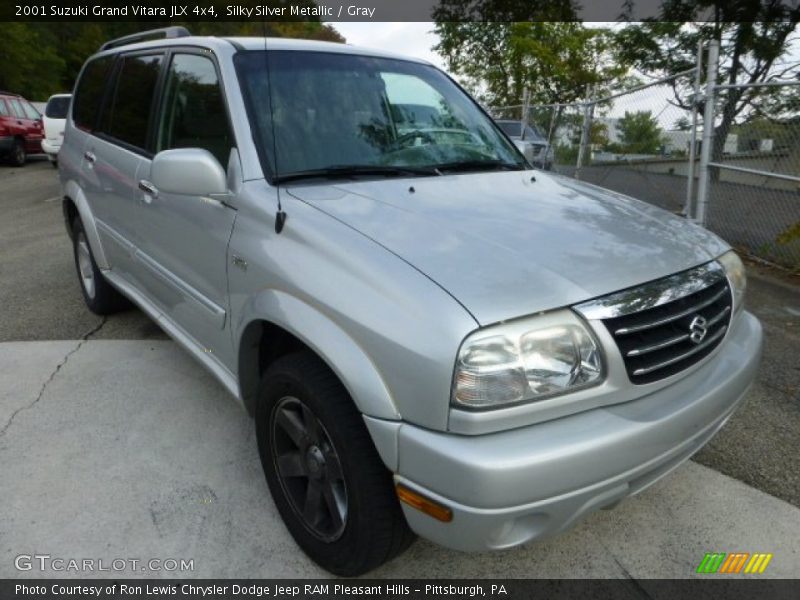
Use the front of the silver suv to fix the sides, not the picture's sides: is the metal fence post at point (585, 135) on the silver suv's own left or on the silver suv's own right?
on the silver suv's own left

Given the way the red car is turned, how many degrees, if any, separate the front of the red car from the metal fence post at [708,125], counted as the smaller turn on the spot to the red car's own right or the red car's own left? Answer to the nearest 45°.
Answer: approximately 135° to the red car's own left

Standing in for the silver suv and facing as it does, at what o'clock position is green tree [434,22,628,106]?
The green tree is roughly at 8 o'clock from the silver suv.

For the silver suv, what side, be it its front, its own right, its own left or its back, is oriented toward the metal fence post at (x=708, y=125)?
left

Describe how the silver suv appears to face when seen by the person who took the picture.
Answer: facing the viewer and to the right of the viewer

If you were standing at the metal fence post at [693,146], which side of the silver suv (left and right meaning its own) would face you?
left

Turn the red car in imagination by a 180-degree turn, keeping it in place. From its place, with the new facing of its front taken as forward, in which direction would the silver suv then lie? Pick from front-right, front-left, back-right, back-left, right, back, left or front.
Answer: front-right
